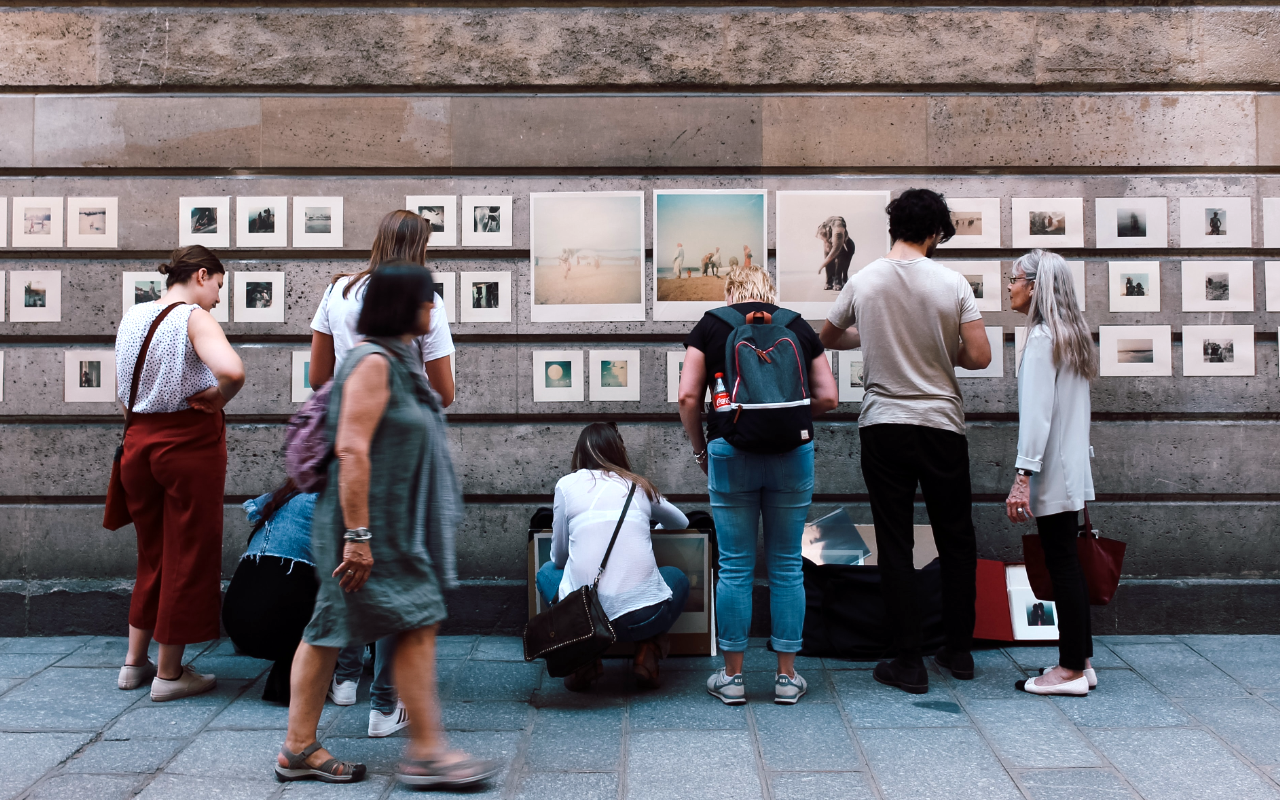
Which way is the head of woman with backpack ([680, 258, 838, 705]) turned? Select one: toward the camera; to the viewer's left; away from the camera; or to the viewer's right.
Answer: away from the camera

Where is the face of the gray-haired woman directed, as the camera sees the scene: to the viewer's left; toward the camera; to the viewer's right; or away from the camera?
to the viewer's left

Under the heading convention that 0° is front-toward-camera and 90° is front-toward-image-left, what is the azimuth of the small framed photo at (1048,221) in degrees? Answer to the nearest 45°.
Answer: approximately 0°

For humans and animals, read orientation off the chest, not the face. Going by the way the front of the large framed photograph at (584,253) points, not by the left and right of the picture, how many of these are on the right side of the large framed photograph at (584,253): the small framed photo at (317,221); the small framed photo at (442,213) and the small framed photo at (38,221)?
3

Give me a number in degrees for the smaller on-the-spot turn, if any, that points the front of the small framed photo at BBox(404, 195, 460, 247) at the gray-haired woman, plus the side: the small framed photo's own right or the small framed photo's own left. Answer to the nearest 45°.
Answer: approximately 45° to the small framed photo's own left

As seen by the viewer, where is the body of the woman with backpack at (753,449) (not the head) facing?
away from the camera

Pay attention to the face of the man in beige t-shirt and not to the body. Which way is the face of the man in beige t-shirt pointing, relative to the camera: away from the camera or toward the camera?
away from the camera

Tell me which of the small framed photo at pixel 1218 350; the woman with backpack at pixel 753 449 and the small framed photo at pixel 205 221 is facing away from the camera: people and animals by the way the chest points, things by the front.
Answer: the woman with backpack

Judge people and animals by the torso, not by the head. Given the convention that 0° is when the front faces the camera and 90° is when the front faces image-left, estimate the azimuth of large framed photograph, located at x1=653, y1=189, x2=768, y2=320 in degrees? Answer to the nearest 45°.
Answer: approximately 0°

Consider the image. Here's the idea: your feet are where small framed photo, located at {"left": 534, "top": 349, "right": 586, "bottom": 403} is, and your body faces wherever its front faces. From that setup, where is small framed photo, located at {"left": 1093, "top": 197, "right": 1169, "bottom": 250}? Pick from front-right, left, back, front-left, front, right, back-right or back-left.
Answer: left

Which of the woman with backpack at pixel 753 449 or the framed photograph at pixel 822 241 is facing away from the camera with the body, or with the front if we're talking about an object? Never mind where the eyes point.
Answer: the woman with backpack

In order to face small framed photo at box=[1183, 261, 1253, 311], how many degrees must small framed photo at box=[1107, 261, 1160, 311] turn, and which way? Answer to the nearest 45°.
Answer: approximately 135° to its left
